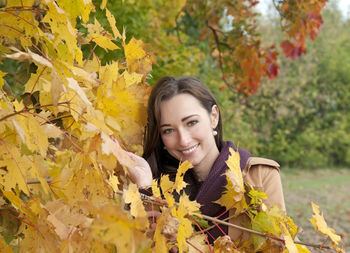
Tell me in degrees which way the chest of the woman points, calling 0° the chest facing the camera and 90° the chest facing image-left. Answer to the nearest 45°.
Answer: approximately 45°

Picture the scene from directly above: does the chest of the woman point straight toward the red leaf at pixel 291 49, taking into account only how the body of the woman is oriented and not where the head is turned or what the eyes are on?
no

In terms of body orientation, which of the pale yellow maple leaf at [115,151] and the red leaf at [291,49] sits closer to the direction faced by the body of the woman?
the pale yellow maple leaf

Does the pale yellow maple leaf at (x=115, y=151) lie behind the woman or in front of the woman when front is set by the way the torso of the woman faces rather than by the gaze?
in front
